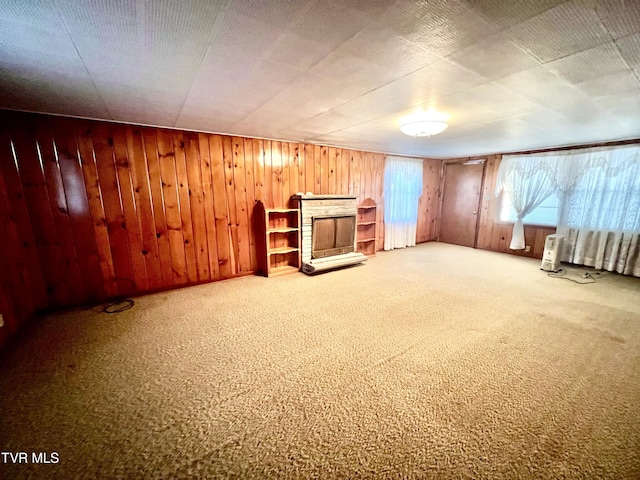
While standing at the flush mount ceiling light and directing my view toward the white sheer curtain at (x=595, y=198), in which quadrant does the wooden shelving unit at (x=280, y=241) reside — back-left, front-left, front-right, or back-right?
back-left

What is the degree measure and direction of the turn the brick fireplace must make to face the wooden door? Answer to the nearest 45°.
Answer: approximately 90° to its left

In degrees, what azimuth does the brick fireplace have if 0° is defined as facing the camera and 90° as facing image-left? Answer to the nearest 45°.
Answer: approximately 315°

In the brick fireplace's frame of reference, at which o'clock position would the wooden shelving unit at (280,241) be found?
The wooden shelving unit is roughly at 4 o'clock from the brick fireplace.

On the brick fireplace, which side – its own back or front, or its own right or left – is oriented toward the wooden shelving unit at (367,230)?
left

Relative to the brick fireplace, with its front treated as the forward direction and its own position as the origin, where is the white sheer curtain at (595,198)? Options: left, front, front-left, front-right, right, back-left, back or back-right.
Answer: front-left

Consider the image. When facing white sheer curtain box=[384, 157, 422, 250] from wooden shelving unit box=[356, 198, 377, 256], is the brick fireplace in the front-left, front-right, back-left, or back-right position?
back-right

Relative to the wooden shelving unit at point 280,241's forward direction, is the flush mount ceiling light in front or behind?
in front

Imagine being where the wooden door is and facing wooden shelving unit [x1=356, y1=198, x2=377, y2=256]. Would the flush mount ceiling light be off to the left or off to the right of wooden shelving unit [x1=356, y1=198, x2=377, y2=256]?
left

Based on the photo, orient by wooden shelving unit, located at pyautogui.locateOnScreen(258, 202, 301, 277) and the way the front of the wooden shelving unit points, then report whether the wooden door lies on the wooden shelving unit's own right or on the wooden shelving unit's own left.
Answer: on the wooden shelving unit's own left

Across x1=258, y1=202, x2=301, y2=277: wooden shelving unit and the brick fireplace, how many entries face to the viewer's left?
0

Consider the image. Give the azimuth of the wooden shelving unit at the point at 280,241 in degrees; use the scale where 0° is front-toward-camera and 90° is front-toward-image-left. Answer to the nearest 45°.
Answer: approximately 315°
